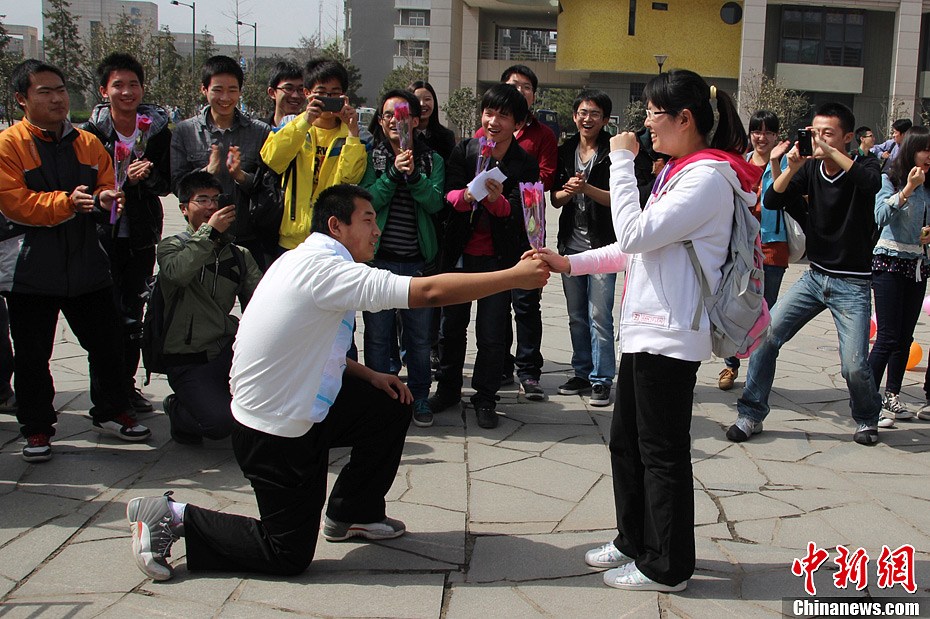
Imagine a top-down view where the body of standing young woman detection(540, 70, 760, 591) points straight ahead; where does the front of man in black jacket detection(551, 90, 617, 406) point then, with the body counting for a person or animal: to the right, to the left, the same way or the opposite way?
to the left

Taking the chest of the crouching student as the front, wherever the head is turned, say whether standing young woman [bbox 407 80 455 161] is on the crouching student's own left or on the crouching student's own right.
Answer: on the crouching student's own left

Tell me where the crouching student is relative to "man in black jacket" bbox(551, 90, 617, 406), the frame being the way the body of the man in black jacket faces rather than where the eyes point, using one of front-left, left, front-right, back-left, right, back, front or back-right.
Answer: front-right

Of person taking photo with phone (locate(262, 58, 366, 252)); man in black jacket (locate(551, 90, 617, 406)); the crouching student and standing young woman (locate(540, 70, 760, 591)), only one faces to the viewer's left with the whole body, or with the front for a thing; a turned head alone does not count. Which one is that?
the standing young woman

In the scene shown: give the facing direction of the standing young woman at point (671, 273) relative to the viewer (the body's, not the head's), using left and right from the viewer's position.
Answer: facing to the left of the viewer

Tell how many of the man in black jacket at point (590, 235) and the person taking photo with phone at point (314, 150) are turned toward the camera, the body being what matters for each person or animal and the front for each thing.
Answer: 2

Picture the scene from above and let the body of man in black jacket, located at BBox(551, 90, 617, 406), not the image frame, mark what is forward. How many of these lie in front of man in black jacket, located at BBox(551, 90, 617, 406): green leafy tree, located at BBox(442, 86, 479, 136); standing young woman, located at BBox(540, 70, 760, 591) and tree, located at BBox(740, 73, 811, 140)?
1

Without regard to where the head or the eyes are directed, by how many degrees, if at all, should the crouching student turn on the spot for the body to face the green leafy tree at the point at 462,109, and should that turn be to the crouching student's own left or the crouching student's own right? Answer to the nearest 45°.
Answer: approximately 135° to the crouching student's own left

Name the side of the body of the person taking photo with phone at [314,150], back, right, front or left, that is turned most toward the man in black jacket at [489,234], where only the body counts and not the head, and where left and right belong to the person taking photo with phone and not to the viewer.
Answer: left

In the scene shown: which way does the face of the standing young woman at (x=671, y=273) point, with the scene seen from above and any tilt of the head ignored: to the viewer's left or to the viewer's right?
to the viewer's left

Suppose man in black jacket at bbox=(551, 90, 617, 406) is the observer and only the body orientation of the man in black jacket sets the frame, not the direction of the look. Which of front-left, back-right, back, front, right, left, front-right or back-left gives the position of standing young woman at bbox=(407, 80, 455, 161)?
right

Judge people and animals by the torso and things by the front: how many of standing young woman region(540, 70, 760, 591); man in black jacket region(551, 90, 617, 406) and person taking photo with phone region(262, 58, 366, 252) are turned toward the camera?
2
